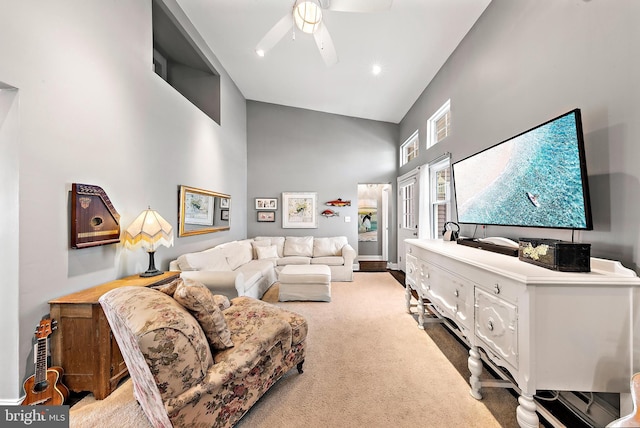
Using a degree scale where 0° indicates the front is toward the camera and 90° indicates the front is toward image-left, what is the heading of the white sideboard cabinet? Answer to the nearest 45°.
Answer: approximately 45°

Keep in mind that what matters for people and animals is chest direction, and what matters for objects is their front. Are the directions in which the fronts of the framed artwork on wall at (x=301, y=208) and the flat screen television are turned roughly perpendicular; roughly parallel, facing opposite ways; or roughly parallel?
roughly perpendicular

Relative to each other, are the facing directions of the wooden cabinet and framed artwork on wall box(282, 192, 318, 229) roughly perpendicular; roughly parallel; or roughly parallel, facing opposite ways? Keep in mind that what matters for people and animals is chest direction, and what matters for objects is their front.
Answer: roughly perpendicular

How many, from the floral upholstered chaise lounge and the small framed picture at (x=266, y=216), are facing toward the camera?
1

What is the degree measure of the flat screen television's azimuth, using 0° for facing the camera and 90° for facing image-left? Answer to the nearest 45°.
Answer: approximately 45°

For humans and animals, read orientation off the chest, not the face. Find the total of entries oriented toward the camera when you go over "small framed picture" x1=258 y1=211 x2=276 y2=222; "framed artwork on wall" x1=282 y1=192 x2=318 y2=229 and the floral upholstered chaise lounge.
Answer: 2

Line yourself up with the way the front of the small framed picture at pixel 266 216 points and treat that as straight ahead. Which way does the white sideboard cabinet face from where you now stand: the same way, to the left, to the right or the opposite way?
to the right

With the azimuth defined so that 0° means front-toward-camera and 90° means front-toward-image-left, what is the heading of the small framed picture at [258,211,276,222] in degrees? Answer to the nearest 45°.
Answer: approximately 0°

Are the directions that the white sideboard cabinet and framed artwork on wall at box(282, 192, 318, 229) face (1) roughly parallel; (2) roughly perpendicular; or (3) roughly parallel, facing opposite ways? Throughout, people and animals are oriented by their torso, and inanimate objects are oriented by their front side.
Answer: roughly perpendicular

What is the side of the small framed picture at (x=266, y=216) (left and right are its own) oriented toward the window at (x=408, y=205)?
left

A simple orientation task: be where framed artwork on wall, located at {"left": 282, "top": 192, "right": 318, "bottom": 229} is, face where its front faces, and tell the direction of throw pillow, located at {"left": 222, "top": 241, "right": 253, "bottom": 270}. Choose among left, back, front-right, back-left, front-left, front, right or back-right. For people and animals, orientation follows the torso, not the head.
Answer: front-right
